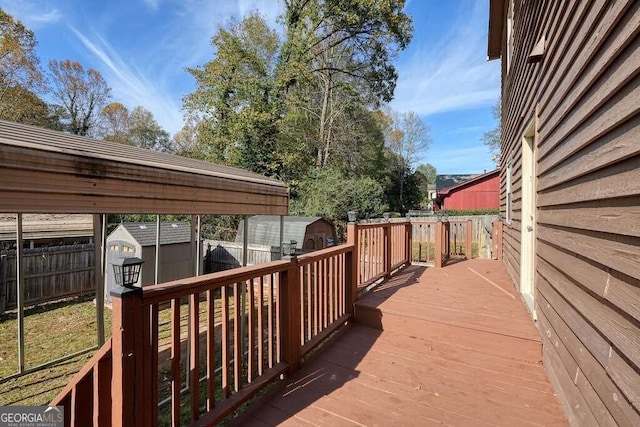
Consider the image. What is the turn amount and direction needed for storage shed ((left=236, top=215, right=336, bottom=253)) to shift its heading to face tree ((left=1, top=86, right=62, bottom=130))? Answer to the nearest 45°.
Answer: approximately 180°

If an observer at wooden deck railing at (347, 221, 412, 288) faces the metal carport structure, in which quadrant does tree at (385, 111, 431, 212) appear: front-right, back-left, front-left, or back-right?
back-right

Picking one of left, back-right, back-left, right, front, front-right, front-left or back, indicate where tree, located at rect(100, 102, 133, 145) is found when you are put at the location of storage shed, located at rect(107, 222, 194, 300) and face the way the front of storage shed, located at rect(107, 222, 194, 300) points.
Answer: back-right

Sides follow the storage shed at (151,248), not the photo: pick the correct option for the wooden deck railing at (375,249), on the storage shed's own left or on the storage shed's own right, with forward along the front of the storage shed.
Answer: on the storage shed's own left

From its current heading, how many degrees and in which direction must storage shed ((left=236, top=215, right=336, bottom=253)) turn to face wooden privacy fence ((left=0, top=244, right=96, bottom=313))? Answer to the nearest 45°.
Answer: approximately 135° to its right

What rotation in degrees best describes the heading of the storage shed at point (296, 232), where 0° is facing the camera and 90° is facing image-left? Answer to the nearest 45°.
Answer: approximately 315°

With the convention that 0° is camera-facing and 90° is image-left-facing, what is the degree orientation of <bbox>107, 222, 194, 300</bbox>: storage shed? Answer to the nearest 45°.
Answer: approximately 45°

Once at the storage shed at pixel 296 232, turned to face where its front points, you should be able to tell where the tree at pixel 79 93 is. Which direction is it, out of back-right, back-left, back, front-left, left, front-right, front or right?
back

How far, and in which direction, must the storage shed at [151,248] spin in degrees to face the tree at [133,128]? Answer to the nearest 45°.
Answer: approximately 135° to its right
